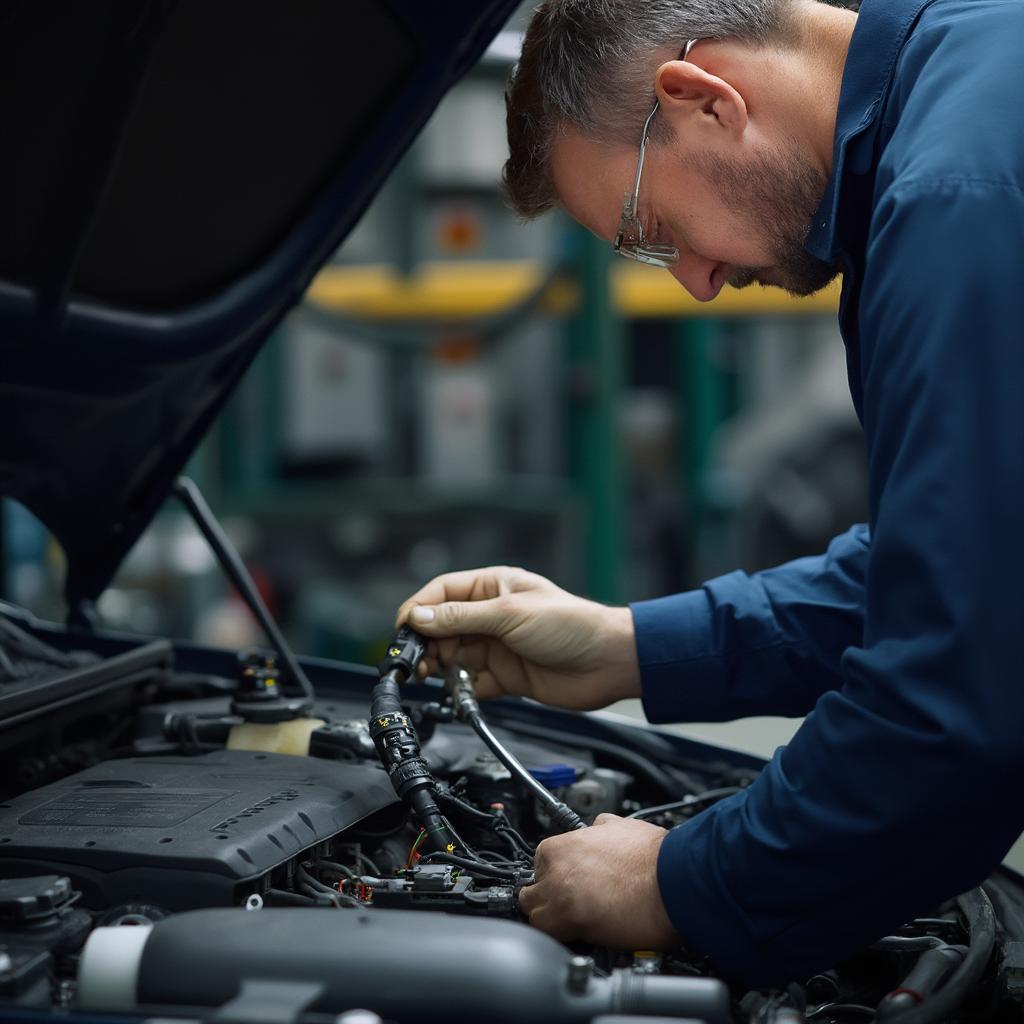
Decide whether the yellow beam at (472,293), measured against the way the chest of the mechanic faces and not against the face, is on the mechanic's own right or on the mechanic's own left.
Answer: on the mechanic's own right

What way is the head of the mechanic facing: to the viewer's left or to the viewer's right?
to the viewer's left

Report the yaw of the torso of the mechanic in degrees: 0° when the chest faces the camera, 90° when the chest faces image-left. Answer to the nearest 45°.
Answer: approximately 90°

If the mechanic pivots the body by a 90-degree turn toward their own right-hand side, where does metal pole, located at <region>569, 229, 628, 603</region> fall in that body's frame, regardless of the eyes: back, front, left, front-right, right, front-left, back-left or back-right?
front
